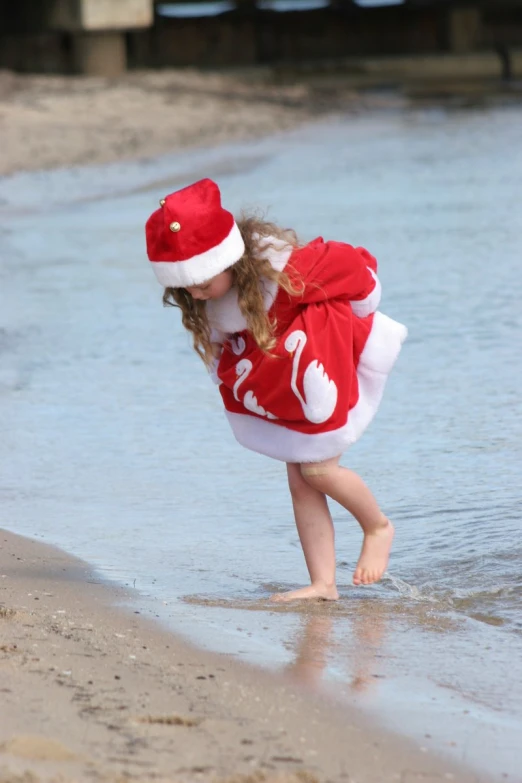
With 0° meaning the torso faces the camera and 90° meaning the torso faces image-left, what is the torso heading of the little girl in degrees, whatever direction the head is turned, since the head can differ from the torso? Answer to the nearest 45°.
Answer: approximately 45°
